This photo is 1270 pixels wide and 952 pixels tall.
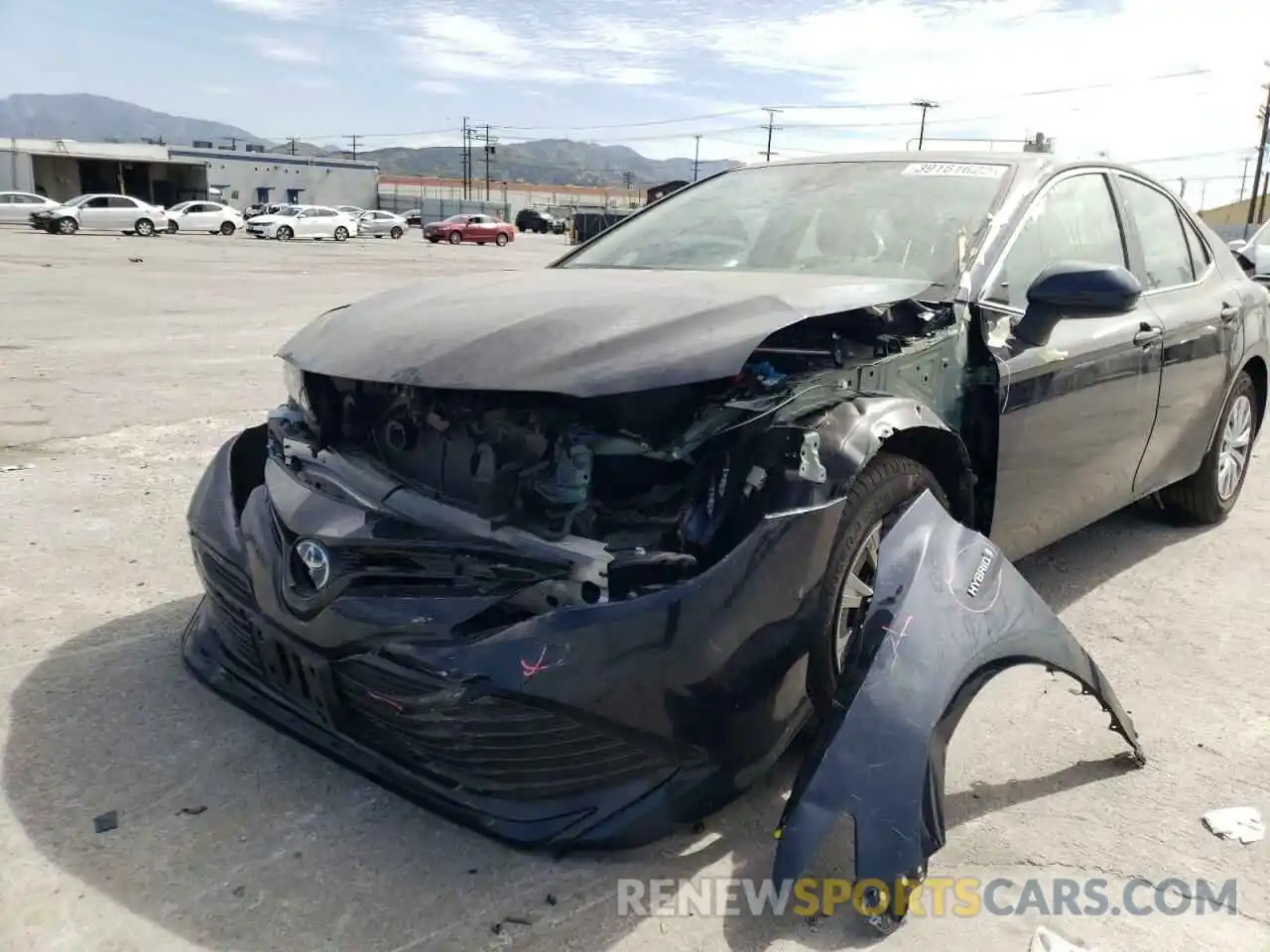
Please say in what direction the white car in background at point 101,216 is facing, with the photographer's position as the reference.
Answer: facing to the left of the viewer

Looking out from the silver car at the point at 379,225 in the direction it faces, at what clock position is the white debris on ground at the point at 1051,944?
The white debris on ground is roughly at 9 o'clock from the silver car.

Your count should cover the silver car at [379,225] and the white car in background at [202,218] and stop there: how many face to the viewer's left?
2

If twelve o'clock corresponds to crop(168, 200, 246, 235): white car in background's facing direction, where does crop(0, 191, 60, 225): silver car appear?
The silver car is roughly at 12 o'clock from the white car in background.

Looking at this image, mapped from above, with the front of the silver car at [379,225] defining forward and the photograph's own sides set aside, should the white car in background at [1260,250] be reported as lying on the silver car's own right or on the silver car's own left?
on the silver car's own left

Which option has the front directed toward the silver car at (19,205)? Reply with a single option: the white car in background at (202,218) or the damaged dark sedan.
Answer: the white car in background

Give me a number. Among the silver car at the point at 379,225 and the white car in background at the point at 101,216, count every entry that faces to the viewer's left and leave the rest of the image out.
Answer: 2

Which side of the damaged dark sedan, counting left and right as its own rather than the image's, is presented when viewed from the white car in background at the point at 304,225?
right

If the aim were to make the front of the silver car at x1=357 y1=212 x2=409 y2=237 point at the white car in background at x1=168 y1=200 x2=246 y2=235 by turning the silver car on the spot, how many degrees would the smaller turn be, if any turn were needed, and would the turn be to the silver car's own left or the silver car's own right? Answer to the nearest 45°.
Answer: approximately 45° to the silver car's own left

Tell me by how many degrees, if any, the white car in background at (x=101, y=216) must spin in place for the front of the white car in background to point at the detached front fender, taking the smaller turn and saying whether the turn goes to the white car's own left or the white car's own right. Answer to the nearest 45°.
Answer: approximately 90° to the white car's own left

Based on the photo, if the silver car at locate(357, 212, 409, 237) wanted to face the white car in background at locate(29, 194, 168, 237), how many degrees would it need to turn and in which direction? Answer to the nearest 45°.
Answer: approximately 45° to its left

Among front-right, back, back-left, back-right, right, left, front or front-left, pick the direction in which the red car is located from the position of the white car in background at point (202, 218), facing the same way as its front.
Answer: back

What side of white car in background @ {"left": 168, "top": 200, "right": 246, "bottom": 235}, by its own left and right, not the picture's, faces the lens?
left

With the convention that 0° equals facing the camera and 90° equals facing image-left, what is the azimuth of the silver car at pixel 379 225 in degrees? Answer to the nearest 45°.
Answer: approximately 90°
